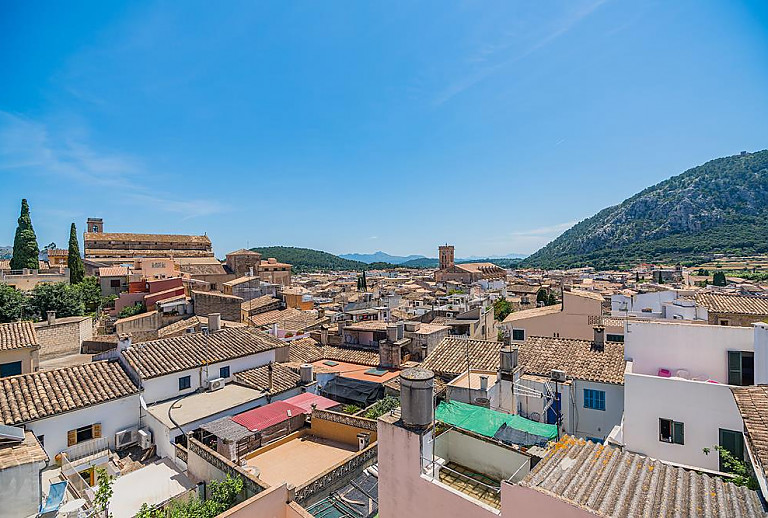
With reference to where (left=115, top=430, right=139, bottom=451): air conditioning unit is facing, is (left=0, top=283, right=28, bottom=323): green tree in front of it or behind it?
behind

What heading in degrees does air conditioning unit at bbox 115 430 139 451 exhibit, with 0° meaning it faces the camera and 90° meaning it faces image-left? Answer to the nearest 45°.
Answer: approximately 315°

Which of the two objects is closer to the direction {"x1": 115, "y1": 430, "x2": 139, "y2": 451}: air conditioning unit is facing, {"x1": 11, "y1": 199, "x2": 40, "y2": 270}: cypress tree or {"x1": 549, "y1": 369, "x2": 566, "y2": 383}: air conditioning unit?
the air conditioning unit

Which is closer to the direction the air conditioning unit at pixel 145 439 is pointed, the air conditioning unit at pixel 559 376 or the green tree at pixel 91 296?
the air conditioning unit

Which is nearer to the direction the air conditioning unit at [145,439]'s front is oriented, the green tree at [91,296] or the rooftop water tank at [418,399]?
the rooftop water tank

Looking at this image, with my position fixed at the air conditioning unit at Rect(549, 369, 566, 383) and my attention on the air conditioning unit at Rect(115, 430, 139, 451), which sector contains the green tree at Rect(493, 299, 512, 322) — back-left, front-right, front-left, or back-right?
back-right

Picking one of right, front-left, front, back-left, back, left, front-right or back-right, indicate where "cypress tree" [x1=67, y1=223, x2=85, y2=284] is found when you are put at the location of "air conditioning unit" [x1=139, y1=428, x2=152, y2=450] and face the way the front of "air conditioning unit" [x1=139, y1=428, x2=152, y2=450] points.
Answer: back-left

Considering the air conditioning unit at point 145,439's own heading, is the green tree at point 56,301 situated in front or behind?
behind
